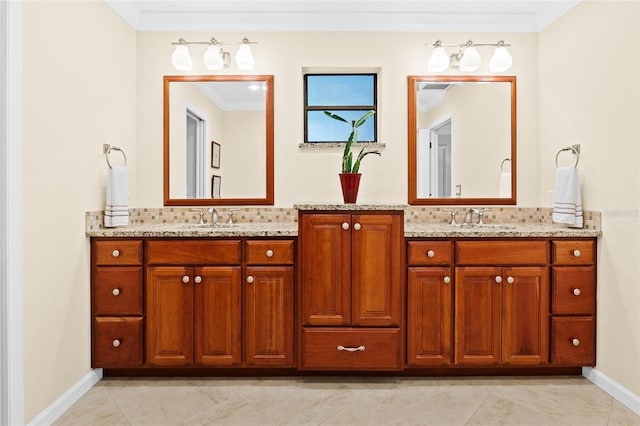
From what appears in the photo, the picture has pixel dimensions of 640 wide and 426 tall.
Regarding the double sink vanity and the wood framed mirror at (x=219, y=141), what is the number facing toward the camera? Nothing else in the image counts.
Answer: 2

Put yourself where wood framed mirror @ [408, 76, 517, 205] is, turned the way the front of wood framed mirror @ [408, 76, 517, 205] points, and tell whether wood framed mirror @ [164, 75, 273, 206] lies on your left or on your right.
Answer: on your right

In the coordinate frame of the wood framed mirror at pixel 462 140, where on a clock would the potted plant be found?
The potted plant is roughly at 2 o'clock from the wood framed mirror.

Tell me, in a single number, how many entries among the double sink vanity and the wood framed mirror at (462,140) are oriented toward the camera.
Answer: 2

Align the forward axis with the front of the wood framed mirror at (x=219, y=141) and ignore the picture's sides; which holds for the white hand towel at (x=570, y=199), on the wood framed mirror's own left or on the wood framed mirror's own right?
on the wood framed mirror's own left

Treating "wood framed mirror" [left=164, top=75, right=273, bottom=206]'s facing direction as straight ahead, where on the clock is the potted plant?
The potted plant is roughly at 10 o'clock from the wood framed mirror.

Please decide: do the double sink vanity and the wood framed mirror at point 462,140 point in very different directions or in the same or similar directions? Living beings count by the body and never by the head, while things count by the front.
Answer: same or similar directions

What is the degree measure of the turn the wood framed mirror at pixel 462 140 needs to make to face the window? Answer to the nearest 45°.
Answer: approximately 90° to its right

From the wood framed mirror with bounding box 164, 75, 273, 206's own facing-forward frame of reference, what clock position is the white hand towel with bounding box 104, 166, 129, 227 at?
The white hand towel is roughly at 2 o'clock from the wood framed mirror.

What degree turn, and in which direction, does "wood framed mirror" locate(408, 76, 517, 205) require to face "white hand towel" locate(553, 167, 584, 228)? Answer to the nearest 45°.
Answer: approximately 45° to its left

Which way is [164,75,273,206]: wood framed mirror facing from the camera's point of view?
toward the camera

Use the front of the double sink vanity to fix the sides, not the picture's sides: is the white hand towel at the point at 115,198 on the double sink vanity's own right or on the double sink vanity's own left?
on the double sink vanity's own right

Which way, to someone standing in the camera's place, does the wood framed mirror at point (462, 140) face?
facing the viewer
